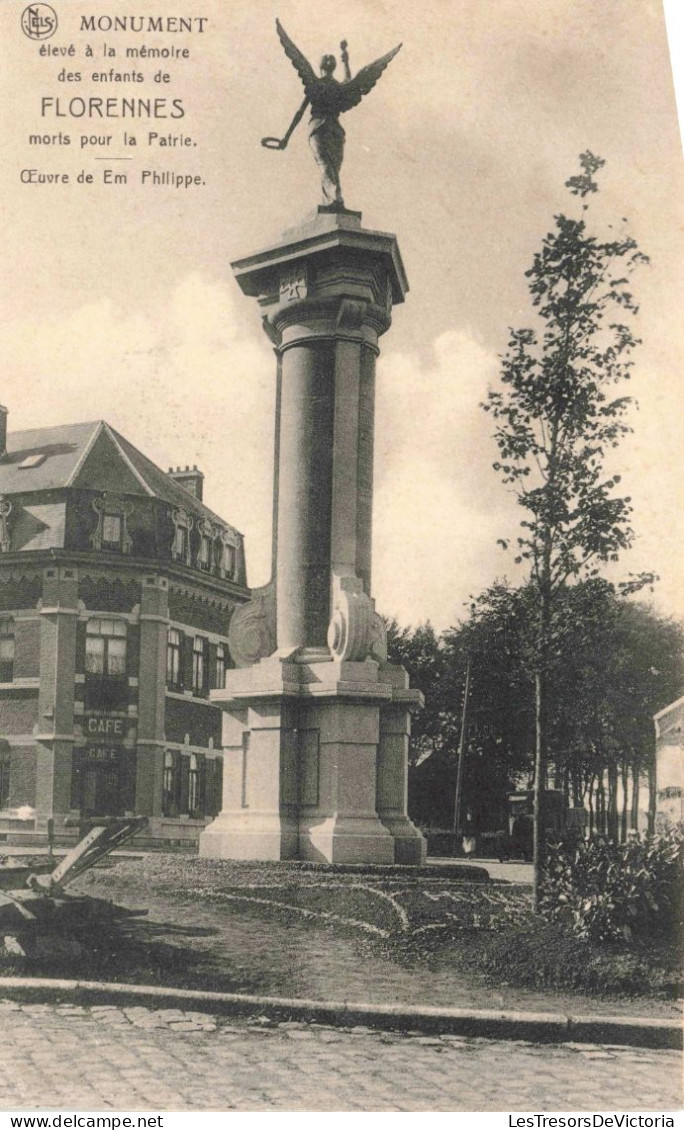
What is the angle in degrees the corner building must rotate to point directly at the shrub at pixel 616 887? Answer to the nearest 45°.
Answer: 0° — it already faces it

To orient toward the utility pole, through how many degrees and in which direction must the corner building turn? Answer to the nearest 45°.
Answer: approximately 90° to its left

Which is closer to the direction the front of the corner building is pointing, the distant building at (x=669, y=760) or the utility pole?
the distant building

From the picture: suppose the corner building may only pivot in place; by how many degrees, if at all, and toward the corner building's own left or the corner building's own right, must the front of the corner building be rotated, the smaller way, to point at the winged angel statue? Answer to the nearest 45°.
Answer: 0° — it already faces it

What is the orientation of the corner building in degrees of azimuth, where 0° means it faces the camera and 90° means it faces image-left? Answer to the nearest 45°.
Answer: approximately 0°
